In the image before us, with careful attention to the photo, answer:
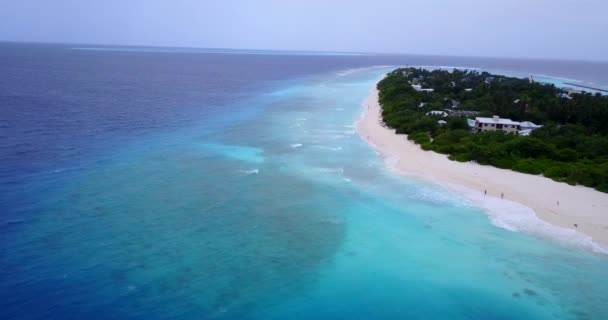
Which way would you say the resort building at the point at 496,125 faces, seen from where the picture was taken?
facing the viewer
